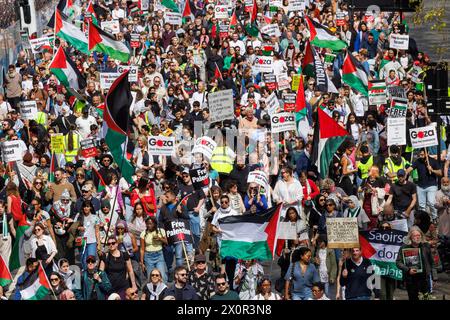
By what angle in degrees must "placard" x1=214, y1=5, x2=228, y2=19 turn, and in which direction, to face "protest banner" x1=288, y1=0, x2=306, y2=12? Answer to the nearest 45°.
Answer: approximately 90° to its left

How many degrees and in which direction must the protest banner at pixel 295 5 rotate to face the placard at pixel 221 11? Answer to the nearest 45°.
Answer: approximately 90° to its right

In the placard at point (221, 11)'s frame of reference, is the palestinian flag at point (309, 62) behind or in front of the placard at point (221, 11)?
in front

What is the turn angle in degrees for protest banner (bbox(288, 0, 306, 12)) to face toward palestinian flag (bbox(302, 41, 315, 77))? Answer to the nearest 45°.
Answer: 0° — it already faces it

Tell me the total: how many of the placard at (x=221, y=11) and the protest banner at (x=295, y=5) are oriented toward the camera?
2

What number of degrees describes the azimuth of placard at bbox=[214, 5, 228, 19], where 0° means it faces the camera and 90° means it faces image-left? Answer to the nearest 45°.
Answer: approximately 0°

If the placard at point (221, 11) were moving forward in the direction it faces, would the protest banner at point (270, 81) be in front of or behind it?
in front

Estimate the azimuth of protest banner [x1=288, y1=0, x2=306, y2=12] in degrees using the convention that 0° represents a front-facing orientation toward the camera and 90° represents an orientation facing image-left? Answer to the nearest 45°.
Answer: approximately 0°
